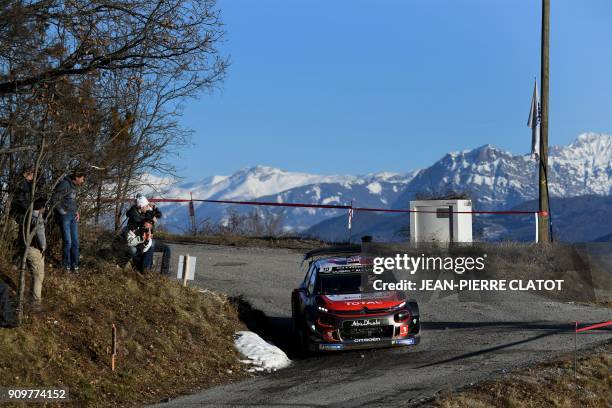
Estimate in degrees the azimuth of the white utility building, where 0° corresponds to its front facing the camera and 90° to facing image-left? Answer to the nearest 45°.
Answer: approximately 0°

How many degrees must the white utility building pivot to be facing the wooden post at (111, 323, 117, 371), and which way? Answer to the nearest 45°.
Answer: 0° — it already faces it

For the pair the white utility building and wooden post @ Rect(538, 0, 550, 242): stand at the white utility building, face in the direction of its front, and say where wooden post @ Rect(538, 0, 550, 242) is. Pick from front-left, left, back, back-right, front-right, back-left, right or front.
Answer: front-left
